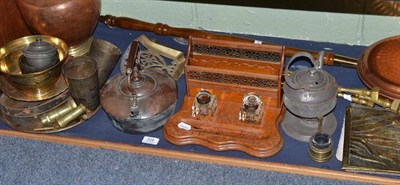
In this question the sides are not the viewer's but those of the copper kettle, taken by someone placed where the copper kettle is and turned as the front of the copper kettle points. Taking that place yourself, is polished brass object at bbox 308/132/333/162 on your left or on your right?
on your left

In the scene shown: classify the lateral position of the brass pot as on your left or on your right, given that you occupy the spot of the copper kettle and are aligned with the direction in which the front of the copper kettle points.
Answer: on your right
